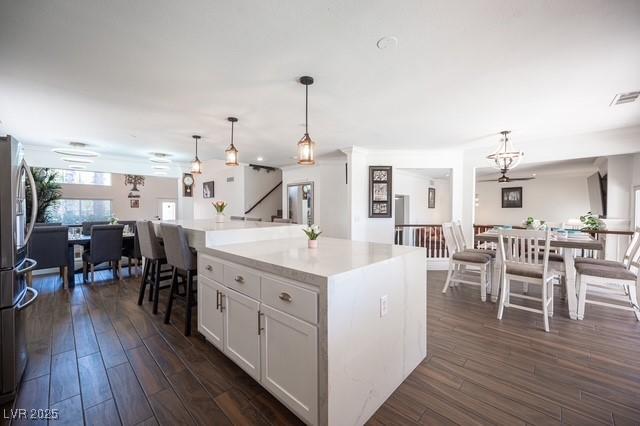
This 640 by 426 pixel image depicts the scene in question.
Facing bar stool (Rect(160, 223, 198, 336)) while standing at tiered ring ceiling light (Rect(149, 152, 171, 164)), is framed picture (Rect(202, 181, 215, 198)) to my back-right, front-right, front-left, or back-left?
back-left

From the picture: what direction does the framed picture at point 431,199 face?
toward the camera

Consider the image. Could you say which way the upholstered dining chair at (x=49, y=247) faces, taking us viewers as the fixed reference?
facing away from the viewer

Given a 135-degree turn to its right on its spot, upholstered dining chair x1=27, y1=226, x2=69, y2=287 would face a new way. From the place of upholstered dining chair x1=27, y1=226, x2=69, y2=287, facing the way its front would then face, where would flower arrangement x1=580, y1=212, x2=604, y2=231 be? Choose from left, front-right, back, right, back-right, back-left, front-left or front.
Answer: front

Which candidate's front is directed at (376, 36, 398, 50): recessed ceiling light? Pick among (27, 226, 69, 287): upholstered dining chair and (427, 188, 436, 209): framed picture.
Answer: the framed picture

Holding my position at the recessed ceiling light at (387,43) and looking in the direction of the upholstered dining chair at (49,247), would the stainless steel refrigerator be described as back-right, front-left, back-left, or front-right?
front-left

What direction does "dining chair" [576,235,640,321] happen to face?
to the viewer's left

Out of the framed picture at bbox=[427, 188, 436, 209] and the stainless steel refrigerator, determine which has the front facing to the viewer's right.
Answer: the stainless steel refrigerator

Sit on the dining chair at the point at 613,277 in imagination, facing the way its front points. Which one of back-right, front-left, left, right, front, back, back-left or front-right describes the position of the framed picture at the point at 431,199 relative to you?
front-right

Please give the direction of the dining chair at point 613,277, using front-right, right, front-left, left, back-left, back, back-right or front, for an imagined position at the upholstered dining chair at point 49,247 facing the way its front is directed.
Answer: back-right

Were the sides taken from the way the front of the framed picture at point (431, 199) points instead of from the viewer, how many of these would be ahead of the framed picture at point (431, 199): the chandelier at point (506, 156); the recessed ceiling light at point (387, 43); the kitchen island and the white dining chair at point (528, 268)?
4

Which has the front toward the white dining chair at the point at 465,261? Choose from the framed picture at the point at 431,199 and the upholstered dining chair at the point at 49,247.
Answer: the framed picture

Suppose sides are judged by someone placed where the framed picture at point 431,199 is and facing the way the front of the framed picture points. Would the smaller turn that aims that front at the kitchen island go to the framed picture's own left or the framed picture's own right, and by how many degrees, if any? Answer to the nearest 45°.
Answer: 0° — it already faces it

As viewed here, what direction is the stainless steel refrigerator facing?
to the viewer's right

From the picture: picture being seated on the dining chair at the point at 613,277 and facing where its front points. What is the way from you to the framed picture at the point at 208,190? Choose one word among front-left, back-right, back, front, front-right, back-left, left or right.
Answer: front

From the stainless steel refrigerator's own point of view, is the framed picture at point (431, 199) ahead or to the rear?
ahead

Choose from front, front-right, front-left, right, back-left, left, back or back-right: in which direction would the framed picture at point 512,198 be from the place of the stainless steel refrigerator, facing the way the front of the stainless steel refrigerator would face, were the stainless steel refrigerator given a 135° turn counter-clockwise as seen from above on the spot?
back-right

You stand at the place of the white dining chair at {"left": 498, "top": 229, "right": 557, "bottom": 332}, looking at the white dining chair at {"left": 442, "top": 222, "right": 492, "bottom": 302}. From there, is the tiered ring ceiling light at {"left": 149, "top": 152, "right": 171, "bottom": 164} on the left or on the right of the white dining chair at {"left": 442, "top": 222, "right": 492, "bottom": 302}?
left
